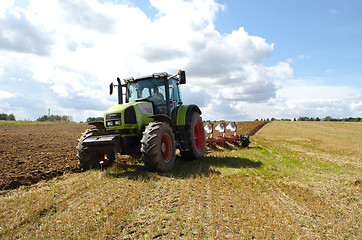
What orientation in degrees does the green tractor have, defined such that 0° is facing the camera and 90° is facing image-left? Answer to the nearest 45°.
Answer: approximately 45°
